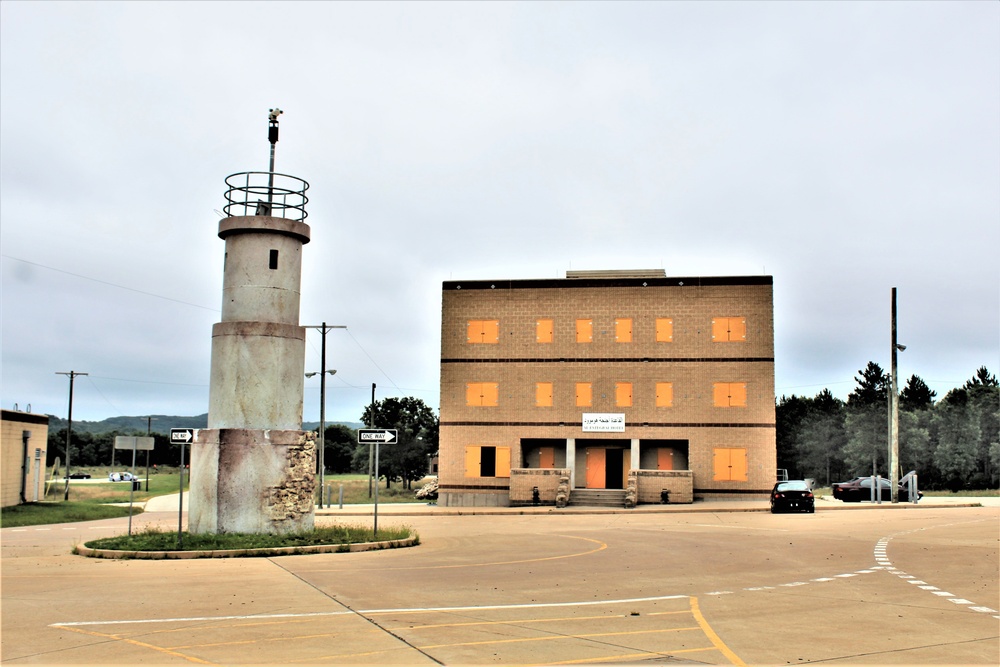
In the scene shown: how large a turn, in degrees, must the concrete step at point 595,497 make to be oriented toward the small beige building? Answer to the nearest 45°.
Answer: approximately 90° to its right

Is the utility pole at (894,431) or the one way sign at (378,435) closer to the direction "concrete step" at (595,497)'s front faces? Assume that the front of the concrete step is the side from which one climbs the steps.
the one way sign
